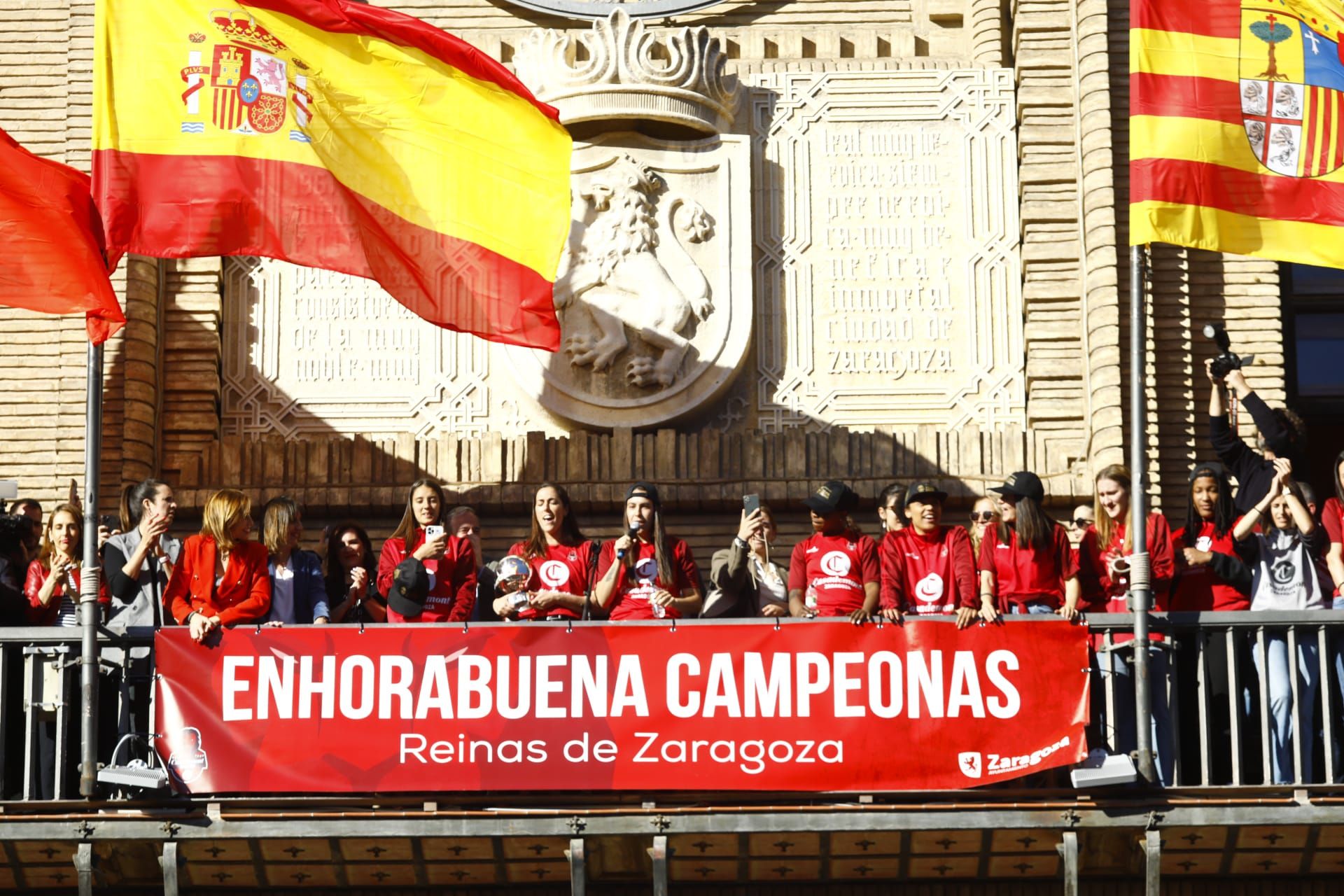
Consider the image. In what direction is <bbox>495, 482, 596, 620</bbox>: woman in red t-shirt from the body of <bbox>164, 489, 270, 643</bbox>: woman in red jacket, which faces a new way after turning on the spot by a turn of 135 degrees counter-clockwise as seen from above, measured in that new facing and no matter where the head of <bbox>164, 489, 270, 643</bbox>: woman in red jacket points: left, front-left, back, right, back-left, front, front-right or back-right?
front-right

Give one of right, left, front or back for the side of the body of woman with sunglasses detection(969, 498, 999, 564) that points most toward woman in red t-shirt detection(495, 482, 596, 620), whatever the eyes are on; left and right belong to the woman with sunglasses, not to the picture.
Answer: right

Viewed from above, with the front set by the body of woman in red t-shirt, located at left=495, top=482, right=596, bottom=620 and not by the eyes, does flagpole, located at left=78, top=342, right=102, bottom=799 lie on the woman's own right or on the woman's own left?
on the woman's own right

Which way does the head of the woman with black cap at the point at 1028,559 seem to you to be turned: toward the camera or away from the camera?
toward the camera

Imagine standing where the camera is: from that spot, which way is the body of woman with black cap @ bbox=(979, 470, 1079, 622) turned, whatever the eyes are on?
toward the camera

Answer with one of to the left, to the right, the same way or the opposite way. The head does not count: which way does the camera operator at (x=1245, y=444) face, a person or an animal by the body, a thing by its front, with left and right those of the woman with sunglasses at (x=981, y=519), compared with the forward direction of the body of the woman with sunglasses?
to the right

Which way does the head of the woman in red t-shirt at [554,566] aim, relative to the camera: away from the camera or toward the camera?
toward the camera

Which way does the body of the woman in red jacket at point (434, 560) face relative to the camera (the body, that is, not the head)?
toward the camera

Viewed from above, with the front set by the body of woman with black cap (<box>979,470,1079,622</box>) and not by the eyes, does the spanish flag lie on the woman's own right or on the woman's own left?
on the woman's own right

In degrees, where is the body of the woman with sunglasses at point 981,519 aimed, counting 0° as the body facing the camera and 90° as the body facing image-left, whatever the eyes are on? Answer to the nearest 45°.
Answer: approximately 0°

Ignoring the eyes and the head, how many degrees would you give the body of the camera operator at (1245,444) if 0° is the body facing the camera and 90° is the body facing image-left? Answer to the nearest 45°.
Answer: approximately 90°

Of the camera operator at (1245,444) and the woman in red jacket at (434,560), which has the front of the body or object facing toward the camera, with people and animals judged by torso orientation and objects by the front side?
the woman in red jacket

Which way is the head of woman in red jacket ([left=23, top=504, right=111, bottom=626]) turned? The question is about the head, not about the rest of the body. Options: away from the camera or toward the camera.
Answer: toward the camera

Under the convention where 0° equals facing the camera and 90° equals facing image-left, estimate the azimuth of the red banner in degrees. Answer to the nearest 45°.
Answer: approximately 0°

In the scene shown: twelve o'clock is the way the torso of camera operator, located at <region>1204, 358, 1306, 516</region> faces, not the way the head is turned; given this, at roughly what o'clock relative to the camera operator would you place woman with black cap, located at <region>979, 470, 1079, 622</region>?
The woman with black cap is roughly at 11 o'clock from the camera operator.
